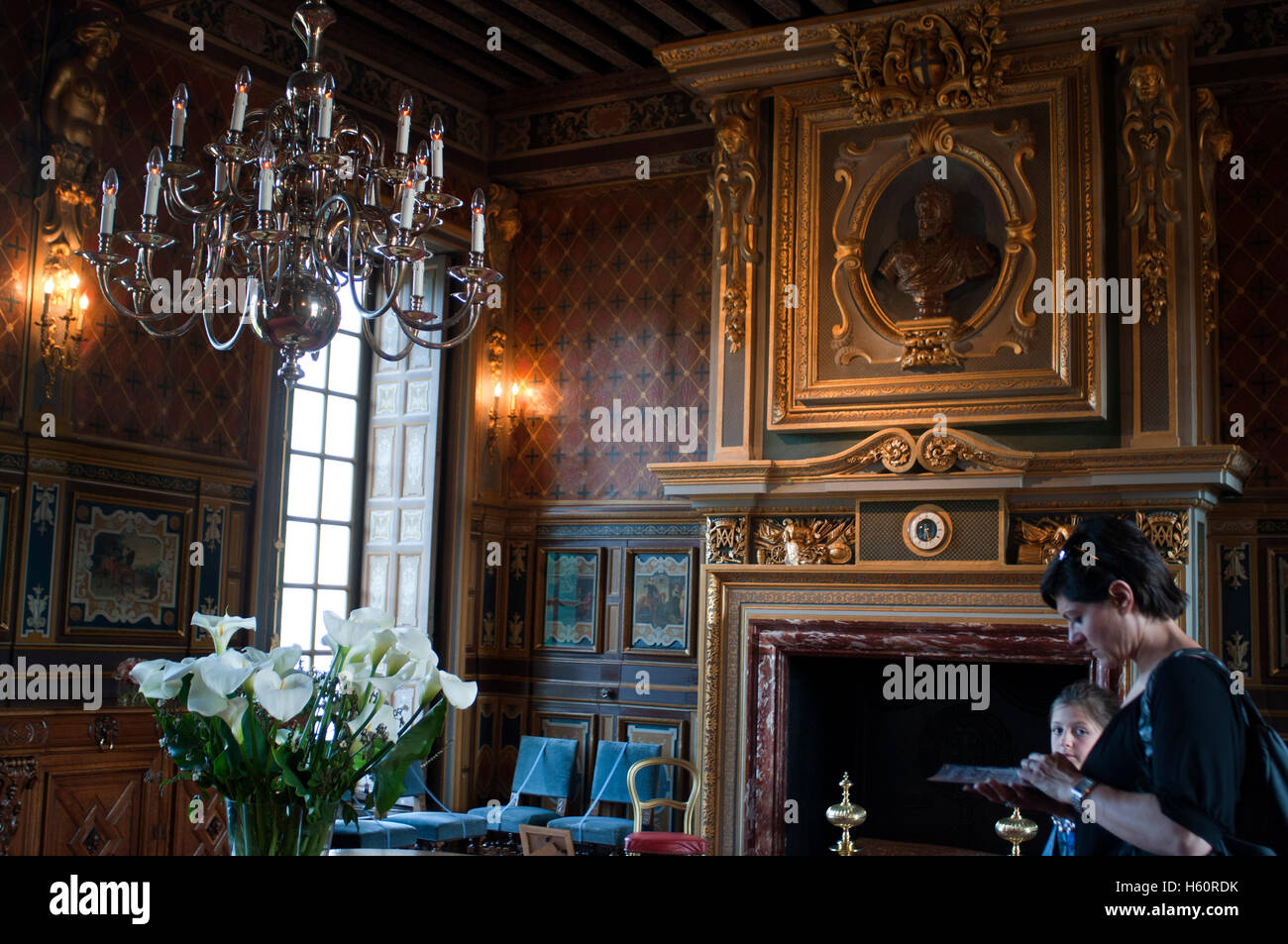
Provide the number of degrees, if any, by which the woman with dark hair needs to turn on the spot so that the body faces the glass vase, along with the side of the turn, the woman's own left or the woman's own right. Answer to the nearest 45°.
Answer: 0° — they already face it

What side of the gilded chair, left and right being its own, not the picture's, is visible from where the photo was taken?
front

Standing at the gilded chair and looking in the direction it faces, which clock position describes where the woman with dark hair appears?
The woman with dark hair is roughly at 12 o'clock from the gilded chair.

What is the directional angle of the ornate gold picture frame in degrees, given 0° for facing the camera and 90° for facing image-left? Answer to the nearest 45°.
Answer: approximately 0°

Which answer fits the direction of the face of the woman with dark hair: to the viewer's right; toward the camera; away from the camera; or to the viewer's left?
to the viewer's left

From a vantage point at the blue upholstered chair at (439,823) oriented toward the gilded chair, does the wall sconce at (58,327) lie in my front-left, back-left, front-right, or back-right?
back-right

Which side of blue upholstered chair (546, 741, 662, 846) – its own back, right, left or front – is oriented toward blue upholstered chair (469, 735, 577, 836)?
right

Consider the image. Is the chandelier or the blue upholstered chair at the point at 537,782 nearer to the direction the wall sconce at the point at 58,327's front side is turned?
the chandelier

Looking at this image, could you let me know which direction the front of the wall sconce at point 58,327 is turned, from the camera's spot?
facing the viewer and to the right of the viewer

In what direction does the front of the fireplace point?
toward the camera

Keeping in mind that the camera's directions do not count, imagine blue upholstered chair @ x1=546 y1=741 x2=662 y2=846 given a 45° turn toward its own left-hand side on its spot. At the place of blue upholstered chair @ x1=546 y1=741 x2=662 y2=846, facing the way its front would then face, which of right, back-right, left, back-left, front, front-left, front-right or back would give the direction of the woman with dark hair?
front
